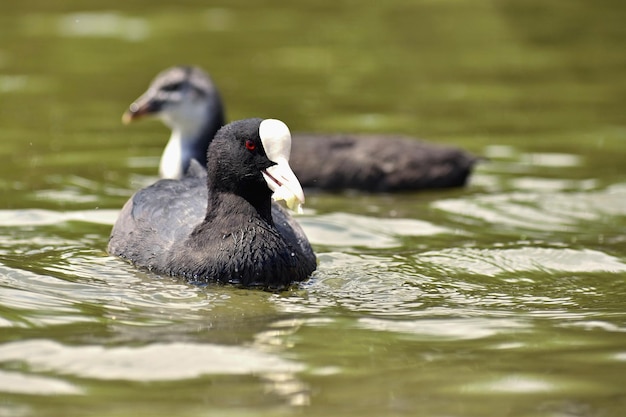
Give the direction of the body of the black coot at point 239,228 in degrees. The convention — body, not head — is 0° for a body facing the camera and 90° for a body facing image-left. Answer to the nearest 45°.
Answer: approximately 315°

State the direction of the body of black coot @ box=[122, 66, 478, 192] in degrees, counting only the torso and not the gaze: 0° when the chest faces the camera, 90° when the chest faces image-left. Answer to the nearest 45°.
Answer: approximately 90°

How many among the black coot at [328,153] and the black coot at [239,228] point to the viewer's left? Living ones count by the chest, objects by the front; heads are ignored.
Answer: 1

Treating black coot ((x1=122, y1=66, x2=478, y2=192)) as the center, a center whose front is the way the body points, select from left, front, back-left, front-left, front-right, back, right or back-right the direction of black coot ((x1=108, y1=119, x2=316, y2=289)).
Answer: left

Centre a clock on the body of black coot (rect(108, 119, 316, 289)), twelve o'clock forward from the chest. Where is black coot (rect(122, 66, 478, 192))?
black coot (rect(122, 66, 478, 192)) is roughly at 8 o'clock from black coot (rect(108, 119, 316, 289)).
